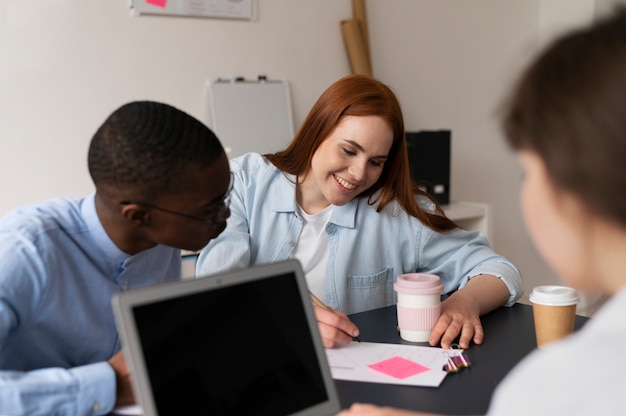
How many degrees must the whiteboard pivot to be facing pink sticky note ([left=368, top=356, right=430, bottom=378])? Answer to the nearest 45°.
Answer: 0° — it already faces it

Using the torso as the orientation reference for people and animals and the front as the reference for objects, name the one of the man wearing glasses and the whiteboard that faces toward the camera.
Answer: the whiteboard

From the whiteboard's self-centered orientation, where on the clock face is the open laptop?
The open laptop is roughly at 12 o'clock from the whiteboard.

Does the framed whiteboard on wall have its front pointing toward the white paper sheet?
yes

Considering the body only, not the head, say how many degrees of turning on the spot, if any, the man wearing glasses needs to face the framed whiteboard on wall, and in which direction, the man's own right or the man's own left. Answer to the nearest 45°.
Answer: approximately 90° to the man's own left

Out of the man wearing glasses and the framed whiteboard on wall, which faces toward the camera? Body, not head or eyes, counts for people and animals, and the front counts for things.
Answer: the framed whiteboard on wall

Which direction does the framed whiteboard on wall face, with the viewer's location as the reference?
facing the viewer

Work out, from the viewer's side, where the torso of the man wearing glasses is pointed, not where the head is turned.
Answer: to the viewer's right

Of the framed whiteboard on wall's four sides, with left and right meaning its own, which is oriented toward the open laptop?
front

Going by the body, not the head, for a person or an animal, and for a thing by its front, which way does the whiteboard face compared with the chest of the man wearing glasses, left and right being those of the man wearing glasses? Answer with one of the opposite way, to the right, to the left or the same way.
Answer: to the right

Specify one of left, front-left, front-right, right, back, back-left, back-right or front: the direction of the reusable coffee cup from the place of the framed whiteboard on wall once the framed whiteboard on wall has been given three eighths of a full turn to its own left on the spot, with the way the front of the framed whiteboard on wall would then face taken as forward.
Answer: back-right

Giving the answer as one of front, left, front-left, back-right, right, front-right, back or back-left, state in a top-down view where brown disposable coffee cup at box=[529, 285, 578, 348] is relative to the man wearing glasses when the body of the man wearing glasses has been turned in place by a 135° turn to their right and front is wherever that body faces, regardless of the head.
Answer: back-left

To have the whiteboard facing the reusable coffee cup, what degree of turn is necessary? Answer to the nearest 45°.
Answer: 0° — it already faces it

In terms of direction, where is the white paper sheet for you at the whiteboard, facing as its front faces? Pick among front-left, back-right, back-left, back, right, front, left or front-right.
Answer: front

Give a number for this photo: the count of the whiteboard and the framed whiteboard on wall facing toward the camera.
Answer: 2
